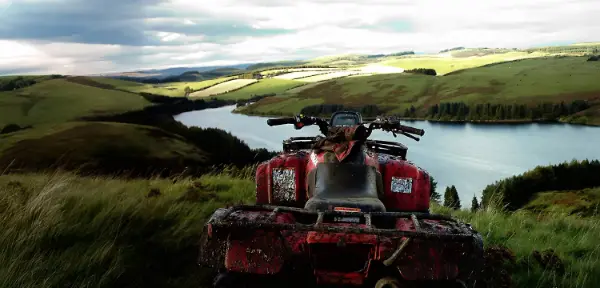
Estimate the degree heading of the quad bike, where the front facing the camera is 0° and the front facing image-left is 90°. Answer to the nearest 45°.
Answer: approximately 180°
